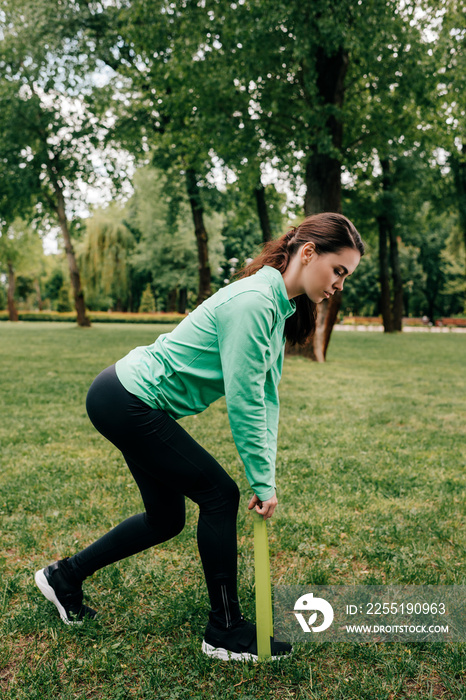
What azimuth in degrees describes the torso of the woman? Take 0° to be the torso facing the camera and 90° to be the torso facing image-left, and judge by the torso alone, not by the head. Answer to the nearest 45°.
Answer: approximately 270°

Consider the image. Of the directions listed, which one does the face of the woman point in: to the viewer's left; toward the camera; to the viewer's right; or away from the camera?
to the viewer's right

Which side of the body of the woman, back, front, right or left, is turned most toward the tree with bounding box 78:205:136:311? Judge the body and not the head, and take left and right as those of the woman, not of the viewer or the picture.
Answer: left

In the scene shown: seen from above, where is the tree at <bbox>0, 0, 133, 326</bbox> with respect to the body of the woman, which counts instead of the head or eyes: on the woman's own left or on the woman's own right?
on the woman's own left

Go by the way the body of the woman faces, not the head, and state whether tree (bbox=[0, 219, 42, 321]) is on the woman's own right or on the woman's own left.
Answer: on the woman's own left
